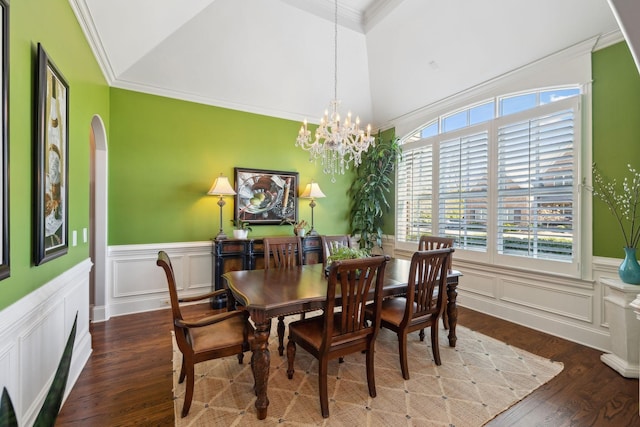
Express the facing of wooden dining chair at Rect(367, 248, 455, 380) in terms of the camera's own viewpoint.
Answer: facing away from the viewer and to the left of the viewer

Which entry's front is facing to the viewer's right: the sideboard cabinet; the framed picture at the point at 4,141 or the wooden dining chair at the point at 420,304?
the framed picture

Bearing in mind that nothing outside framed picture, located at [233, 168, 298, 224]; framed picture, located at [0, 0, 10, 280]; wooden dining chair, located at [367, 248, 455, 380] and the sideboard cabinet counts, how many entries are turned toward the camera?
2

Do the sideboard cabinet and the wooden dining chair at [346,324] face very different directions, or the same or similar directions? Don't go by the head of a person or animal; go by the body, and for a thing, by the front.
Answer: very different directions

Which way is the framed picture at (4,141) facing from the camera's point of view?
to the viewer's right

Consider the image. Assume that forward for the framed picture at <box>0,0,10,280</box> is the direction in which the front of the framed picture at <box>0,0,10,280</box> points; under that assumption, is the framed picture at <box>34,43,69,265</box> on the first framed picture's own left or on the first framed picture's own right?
on the first framed picture's own left

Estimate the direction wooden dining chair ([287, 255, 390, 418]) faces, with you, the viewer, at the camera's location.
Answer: facing away from the viewer and to the left of the viewer
